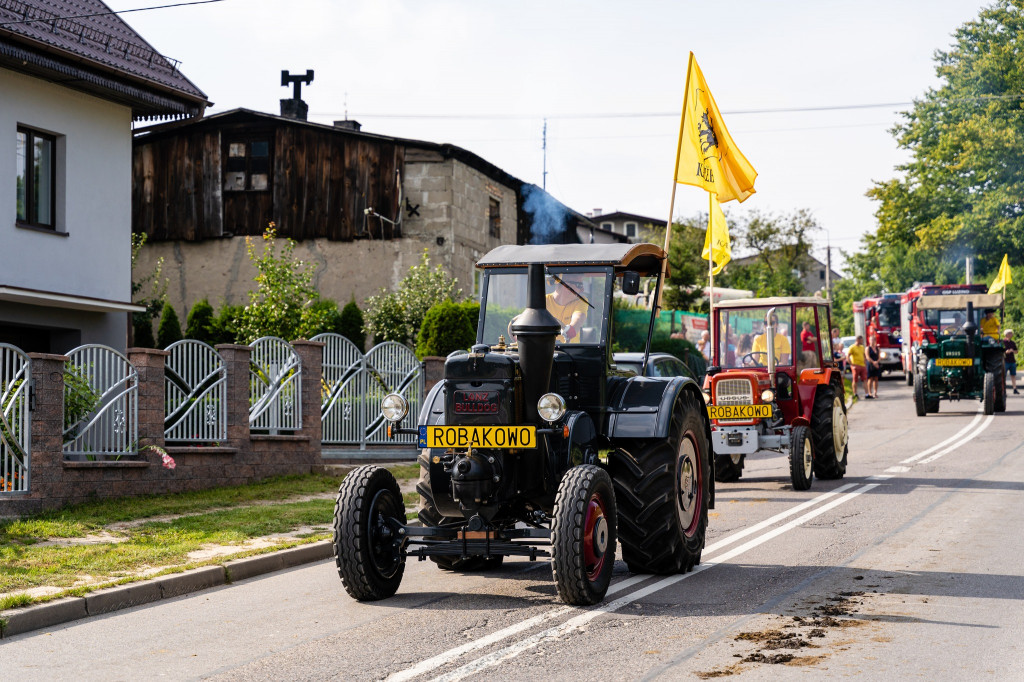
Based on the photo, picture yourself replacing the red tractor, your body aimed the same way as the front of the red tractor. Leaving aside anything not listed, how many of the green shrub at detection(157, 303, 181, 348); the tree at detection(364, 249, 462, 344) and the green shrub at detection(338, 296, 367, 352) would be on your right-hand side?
3

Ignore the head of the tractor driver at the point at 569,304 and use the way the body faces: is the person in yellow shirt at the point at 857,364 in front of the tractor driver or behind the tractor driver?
behind

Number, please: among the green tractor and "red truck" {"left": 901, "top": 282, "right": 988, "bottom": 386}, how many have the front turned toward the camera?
2

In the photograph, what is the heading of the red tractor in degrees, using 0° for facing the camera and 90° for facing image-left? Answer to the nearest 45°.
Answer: approximately 45°

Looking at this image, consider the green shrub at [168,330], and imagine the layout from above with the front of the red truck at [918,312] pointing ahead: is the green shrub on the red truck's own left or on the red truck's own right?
on the red truck's own right

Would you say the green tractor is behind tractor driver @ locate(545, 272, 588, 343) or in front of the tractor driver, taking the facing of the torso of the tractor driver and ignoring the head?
behind

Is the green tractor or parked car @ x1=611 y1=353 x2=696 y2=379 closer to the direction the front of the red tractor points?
the parked car
